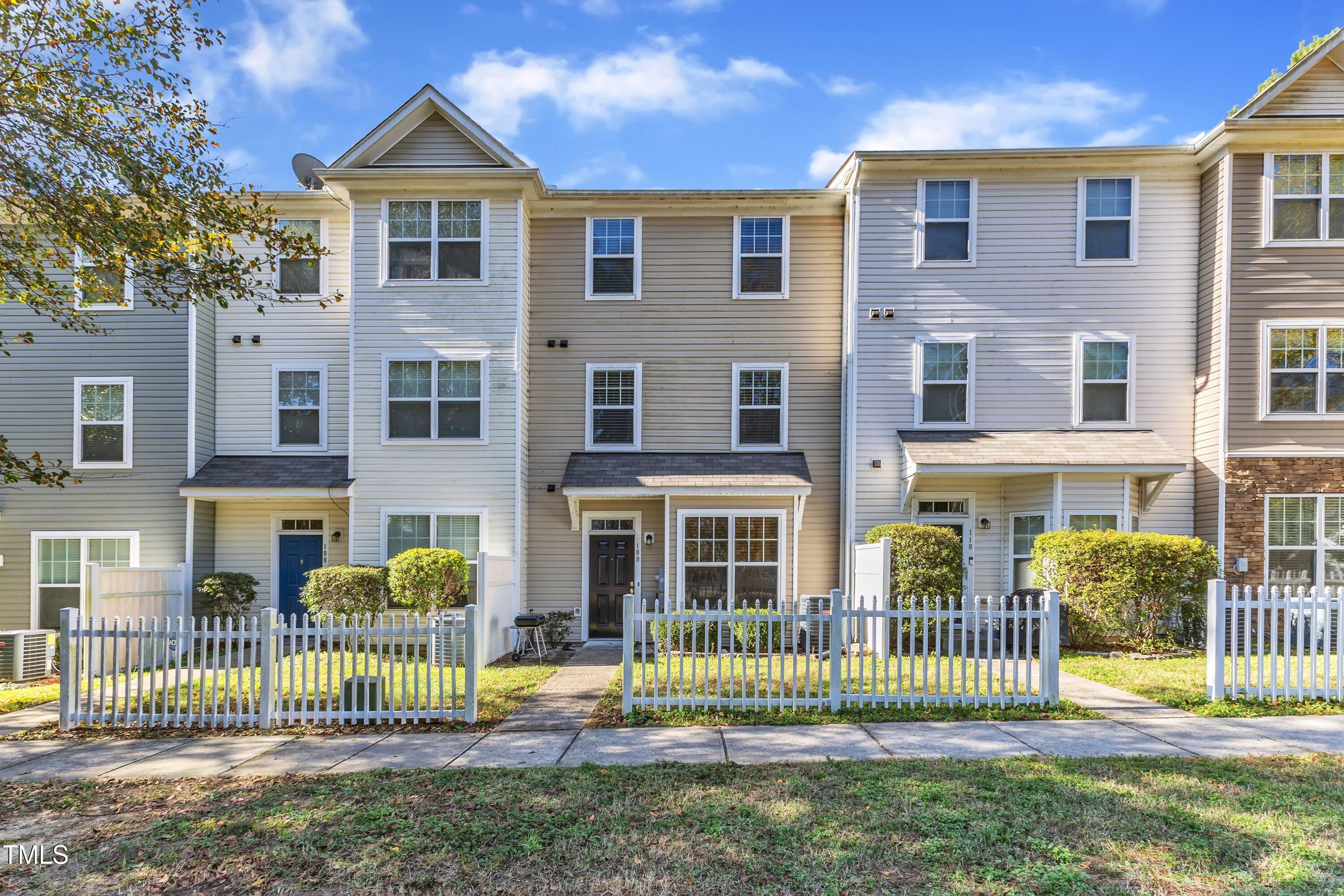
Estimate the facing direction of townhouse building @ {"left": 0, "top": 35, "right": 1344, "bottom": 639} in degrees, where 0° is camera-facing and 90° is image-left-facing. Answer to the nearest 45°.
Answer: approximately 0°

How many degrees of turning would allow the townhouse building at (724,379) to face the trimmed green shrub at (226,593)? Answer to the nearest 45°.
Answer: approximately 90° to its right
